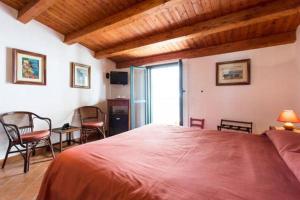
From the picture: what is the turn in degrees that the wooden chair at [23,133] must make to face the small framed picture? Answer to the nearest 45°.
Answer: approximately 90° to its left

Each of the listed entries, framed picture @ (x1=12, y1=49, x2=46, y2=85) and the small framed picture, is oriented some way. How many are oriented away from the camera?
0

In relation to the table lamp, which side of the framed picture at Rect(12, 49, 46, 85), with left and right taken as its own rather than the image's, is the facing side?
front

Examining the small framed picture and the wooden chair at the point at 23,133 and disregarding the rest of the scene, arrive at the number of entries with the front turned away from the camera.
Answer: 0

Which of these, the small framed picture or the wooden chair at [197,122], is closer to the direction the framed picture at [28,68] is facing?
the wooden chair

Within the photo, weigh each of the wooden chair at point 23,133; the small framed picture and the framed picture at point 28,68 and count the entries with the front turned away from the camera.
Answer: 0

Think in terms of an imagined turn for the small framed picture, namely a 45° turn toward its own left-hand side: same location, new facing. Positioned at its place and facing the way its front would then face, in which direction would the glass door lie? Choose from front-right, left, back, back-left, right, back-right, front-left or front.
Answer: front

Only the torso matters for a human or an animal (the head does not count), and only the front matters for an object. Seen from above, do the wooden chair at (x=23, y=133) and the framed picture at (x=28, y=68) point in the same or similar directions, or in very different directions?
same or similar directions

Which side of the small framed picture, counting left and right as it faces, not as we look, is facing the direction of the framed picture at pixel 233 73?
front

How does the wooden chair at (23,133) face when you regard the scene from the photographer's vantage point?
facing the viewer and to the right of the viewer

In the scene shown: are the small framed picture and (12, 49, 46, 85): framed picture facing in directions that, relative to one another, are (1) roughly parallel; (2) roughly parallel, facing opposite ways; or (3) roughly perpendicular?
roughly parallel

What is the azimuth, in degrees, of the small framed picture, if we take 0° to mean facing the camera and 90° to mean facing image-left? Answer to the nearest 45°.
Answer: approximately 315°
